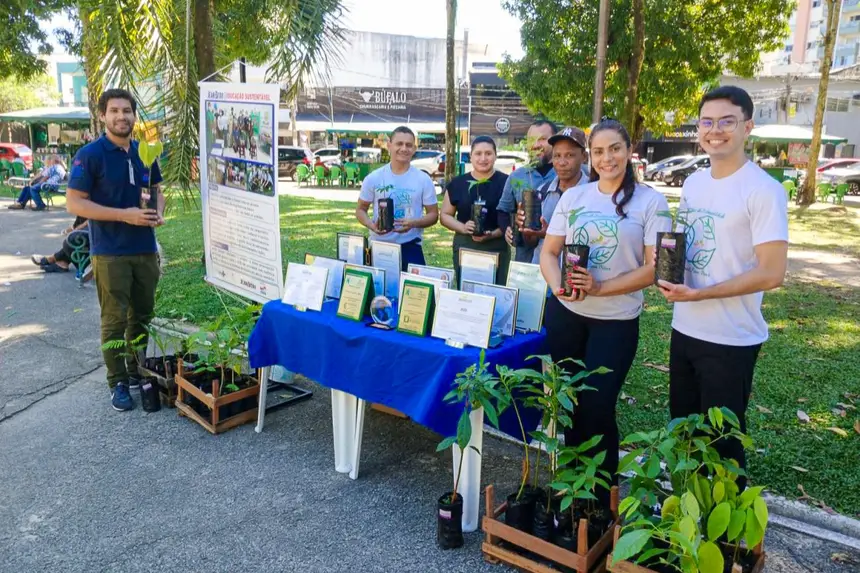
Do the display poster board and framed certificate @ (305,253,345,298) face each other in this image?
no

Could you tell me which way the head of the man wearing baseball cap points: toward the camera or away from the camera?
toward the camera

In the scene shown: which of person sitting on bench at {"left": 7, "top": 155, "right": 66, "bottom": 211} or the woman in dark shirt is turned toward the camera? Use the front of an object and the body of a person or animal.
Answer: the woman in dark shirt

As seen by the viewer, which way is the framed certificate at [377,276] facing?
toward the camera

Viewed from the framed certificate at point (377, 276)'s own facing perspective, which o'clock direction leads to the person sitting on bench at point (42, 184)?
The person sitting on bench is roughly at 5 o'clock from the framed certificate.

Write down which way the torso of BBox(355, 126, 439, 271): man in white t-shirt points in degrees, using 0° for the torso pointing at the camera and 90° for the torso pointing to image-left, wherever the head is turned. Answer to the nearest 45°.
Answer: approximately 0°

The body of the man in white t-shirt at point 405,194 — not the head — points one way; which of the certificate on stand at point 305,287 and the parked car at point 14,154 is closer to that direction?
the certificate on stand

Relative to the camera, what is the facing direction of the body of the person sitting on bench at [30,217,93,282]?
to the viewer's left

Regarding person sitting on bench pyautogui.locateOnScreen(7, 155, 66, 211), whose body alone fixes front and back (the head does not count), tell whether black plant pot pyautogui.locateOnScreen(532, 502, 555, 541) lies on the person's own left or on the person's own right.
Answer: on the person's own left

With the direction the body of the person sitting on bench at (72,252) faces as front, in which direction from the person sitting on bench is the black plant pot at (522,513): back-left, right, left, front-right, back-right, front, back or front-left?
left

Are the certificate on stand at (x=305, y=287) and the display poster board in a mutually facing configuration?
no

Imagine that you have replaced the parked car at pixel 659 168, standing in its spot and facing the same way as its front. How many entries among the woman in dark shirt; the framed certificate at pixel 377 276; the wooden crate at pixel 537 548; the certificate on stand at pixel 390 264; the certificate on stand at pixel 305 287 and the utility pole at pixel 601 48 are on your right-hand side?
0

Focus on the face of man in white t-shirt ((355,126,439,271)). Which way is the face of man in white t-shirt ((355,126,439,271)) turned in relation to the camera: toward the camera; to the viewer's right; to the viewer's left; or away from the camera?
toward the camera

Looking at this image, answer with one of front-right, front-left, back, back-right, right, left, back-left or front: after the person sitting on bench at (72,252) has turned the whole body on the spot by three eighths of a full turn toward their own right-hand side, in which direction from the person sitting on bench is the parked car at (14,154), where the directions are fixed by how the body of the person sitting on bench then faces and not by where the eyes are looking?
front-left

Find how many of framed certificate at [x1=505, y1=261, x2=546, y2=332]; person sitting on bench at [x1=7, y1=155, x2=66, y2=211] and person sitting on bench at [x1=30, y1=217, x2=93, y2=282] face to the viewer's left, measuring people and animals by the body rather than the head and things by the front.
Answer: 2
